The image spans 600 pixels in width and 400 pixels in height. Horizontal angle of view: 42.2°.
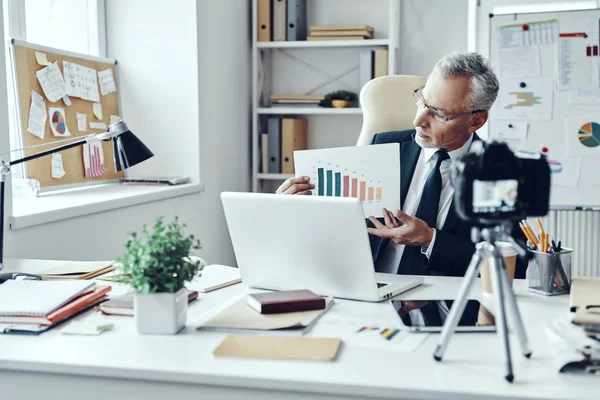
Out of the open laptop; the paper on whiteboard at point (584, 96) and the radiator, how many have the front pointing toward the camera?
2

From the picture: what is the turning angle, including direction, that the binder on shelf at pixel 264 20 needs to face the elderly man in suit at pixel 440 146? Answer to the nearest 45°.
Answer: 0° — it already faces them

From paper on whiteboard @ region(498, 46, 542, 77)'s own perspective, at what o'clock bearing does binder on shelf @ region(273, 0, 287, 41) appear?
The binder on shelf is roughly at 3 o'clock from the paper on whiteboard.

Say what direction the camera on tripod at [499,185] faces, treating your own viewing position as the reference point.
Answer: facing away from the viewer

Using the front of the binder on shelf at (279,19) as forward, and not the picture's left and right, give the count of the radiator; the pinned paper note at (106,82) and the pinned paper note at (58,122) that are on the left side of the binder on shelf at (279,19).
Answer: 1

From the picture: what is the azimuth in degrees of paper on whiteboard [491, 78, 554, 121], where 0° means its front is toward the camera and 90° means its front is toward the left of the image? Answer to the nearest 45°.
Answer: approximately 0°

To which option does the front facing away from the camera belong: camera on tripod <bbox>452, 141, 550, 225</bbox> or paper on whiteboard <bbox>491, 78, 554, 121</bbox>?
the camera on tripod

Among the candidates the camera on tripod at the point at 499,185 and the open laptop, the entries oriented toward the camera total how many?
0

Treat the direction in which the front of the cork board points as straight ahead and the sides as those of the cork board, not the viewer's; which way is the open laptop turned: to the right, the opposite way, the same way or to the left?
to the left

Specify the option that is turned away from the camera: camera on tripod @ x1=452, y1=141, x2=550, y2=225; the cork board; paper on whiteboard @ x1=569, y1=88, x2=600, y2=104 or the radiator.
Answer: the camera on tripod

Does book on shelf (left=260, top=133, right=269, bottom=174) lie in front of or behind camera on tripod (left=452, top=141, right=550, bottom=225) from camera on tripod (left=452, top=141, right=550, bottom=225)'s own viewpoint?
in front

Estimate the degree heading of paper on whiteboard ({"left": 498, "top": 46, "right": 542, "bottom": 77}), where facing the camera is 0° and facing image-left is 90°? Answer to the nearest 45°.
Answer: approximately 0°

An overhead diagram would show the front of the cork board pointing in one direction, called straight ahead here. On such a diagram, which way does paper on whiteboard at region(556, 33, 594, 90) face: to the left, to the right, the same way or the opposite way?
to the right

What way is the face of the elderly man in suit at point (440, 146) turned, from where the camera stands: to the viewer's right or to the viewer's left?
to the viewer's left

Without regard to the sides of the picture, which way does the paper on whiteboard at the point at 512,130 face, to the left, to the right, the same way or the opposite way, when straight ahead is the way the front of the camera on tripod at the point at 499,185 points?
the opposite way
